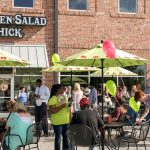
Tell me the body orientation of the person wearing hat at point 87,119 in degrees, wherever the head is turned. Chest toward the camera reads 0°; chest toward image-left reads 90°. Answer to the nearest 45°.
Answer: approximately 180°

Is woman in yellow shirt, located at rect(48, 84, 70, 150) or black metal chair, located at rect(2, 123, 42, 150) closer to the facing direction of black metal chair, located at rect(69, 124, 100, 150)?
the woman in yellow shirt

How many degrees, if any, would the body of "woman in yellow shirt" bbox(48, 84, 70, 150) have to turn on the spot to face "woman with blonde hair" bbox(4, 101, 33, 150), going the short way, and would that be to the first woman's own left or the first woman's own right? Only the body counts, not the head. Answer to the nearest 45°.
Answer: approximately 90° to the first woman's own right

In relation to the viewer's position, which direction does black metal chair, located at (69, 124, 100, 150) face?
facing away from the viewer and to the right of the viewer

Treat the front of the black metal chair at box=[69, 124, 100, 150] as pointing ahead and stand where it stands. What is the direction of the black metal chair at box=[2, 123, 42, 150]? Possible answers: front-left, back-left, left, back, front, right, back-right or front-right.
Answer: back-left

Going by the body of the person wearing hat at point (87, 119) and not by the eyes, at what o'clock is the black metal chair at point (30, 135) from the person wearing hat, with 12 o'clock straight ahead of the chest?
The black metal chair is roughly at 9 o'clock from the person wearing hat.

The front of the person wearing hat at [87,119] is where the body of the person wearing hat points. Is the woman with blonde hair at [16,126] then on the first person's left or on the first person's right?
on the first person's left

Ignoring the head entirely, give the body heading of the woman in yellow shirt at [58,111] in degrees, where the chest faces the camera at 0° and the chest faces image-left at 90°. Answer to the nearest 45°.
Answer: approximately 315°

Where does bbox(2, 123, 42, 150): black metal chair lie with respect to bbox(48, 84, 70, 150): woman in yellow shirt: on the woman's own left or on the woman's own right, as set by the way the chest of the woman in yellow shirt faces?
on the woman's own right
